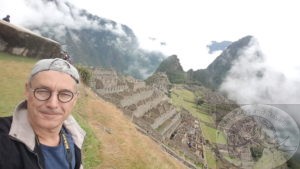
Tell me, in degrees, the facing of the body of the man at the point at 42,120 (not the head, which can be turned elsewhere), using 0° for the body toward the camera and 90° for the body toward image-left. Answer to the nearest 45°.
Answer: approximately 0°

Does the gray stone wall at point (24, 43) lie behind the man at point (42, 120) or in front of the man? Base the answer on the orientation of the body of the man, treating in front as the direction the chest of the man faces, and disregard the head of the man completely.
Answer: behind
